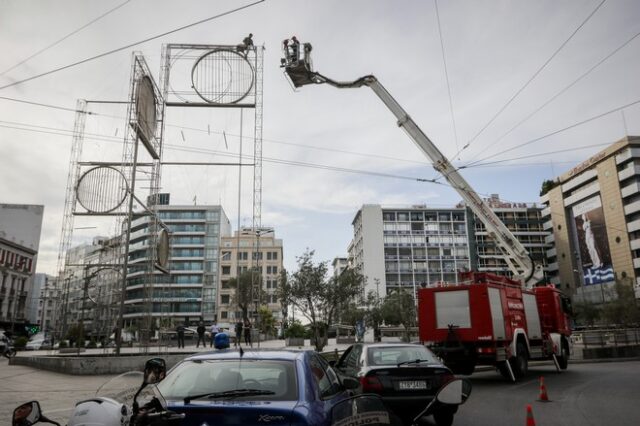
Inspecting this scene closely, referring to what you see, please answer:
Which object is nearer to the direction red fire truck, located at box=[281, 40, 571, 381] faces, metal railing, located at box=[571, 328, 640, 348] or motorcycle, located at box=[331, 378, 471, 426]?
the metal railing

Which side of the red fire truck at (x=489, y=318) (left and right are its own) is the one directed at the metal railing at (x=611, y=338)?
front

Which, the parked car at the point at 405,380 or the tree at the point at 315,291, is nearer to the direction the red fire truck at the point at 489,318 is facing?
the tree

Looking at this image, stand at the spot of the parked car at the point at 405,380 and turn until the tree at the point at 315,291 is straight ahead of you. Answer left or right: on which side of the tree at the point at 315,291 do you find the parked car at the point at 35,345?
left

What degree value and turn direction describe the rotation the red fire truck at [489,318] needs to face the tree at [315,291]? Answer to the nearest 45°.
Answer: approximately 90° to its left

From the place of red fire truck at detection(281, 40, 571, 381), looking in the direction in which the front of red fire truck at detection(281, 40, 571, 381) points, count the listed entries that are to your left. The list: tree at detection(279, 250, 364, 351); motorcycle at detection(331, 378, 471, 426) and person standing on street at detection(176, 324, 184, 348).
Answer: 2

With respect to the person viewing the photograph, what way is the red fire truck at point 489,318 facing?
facing away from the viewer and to the right of the viewer

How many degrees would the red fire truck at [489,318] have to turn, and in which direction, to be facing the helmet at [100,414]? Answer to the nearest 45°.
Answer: approximately 135° to its right

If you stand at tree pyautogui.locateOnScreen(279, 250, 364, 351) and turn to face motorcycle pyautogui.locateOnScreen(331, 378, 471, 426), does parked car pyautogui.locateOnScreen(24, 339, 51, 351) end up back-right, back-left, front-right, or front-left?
back-right

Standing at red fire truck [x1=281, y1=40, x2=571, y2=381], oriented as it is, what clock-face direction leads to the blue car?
The blue car is roughly at 5 o'clock from the red fire truck.

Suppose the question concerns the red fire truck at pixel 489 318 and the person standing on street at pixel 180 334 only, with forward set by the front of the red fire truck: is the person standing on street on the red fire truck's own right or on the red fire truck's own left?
on the red fire truck's own left

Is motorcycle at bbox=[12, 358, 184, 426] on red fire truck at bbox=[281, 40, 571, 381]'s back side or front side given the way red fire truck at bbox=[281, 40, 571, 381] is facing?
on the back side

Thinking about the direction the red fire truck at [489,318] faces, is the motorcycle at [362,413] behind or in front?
behind

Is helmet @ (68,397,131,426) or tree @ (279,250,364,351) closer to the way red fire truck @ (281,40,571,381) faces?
the tree
